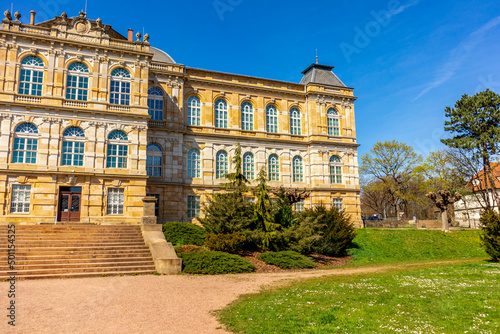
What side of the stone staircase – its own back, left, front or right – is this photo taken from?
front

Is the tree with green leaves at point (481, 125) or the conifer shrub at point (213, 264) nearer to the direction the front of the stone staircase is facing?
the conifer shrub

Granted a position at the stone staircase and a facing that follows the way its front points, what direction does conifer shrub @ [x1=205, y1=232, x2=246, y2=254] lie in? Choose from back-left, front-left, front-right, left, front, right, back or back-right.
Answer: left

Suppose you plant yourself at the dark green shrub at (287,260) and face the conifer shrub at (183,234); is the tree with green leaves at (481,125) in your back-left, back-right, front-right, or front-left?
back-right

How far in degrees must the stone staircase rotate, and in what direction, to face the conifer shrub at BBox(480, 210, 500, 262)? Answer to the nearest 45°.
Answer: approximately 90° to its left

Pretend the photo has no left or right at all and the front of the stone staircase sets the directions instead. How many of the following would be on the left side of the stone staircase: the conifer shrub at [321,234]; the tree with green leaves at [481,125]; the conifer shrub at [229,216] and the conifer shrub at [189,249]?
4

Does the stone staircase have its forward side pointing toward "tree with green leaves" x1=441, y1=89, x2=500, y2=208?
no

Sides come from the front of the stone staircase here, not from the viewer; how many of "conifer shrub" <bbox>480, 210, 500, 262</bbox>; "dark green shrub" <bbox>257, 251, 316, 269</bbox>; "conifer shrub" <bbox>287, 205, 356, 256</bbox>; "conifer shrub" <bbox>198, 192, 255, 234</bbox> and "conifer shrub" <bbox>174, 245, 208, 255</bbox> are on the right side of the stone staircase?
0

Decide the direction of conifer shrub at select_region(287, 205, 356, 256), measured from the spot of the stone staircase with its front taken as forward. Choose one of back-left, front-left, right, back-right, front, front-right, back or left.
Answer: left

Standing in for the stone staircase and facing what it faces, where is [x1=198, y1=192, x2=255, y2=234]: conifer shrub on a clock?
The conifer shrub is roughly at 9 o'clock from the stone staircase.

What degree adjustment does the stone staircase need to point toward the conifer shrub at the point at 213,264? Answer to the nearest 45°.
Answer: approximately 45° to its left

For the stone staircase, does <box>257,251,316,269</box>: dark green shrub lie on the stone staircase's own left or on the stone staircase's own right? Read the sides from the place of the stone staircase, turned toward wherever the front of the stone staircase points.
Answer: on the stone staircase's own left

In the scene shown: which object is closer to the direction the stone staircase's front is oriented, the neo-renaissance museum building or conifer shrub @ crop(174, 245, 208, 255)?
the conifer shrub

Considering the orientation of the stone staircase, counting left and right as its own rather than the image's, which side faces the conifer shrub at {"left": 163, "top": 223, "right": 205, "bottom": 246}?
left

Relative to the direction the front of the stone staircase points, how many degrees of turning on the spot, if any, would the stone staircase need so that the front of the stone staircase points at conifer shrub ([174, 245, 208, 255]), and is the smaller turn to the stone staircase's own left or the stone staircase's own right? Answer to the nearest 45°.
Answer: approximately 90° to the stone staircase's own left
